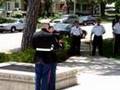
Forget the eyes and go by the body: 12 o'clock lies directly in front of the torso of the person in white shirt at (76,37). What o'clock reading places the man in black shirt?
The man in black shirt is roughly at 12 o'clock from the person in white shirt.

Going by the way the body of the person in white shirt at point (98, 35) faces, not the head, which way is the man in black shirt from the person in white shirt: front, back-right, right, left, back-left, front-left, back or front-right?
front

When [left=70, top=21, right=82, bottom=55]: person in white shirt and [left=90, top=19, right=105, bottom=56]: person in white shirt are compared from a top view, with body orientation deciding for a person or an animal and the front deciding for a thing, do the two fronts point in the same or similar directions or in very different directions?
same or similar directions

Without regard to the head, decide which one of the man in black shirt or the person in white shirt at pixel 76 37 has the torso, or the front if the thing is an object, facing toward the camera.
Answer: the person in white shirt

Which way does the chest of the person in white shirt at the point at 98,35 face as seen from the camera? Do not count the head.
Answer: toward the camera

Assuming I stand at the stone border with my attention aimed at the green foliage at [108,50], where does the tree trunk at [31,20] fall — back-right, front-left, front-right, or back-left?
front-left

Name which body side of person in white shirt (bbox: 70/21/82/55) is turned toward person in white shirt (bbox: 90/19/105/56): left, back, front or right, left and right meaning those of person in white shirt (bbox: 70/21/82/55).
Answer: left

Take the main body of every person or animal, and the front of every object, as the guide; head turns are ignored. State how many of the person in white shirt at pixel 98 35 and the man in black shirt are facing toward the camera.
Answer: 1

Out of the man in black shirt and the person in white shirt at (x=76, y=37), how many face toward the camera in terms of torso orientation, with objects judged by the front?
1

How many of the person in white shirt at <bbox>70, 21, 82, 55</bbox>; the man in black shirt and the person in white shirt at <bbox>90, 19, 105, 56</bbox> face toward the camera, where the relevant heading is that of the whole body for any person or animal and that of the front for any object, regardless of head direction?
2

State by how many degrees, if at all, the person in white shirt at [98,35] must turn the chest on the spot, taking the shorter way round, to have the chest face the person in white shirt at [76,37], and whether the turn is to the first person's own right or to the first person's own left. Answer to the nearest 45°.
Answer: approximately 90° to the first person's own right

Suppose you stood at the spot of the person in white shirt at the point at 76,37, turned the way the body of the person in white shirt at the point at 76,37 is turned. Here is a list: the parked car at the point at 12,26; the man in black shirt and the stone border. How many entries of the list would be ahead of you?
2

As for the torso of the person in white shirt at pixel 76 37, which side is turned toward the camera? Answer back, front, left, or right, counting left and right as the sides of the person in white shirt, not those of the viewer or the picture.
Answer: front

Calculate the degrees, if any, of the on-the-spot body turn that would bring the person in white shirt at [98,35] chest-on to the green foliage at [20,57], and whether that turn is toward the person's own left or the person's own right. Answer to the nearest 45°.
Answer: approximately 45° to the person's own right
